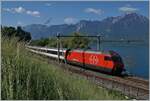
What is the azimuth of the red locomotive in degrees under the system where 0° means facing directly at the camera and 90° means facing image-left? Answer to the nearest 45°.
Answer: approximately 315°
